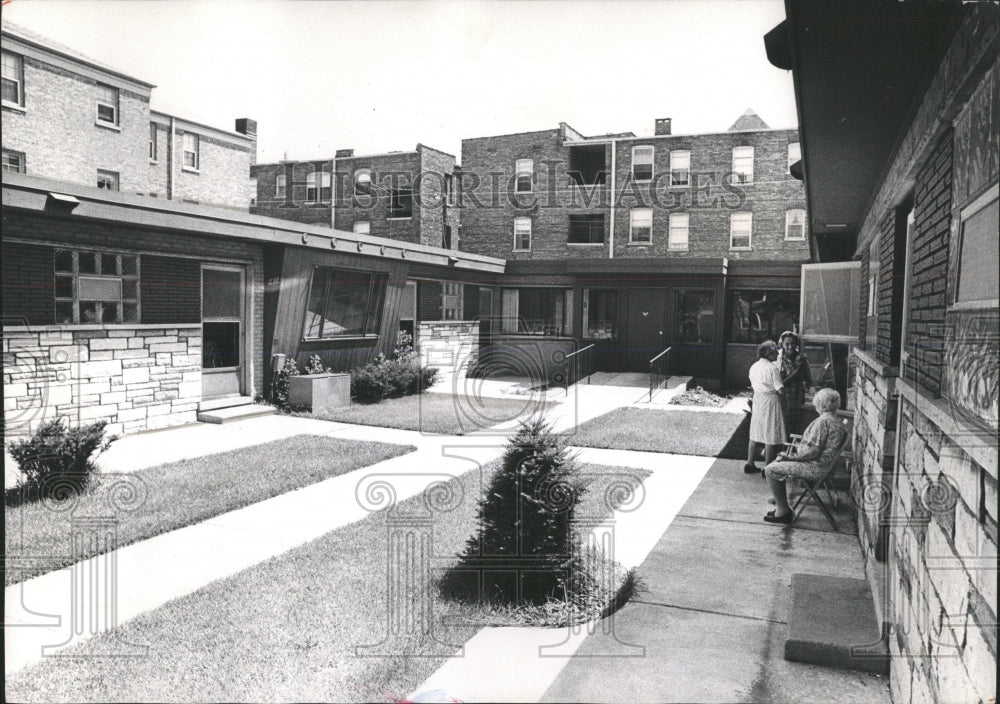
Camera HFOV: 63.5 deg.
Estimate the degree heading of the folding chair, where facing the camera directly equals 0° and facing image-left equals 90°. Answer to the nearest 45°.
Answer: approximately 90°

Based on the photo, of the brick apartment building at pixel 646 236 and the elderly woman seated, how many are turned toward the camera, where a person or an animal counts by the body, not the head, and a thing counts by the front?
1

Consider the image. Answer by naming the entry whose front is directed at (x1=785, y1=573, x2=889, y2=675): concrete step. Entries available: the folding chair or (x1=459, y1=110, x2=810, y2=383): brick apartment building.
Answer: the brick apartment building

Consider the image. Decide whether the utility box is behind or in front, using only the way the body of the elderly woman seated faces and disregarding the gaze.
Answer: in front

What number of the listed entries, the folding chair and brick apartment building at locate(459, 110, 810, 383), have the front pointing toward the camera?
1

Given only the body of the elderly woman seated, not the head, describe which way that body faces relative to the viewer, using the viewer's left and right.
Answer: facing to the left of the viewer

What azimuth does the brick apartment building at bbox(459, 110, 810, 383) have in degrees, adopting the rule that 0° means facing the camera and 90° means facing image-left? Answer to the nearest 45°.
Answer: approximately 0°

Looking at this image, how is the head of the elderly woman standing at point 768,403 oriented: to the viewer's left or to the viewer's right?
to the viewer's right

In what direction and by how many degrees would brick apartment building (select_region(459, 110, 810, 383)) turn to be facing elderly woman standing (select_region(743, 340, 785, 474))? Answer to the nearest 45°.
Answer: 0° — it already faces them

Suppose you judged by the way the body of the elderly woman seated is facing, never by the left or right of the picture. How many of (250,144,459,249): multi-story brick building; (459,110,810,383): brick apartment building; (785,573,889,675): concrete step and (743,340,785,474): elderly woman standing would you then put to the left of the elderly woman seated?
1

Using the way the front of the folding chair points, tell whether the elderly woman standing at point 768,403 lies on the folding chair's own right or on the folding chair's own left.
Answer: on the folding chair's own right

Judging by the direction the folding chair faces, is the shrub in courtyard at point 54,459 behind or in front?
in front

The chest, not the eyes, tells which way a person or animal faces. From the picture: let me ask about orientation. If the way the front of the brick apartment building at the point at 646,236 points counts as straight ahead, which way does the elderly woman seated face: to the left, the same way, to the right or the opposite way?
to the right

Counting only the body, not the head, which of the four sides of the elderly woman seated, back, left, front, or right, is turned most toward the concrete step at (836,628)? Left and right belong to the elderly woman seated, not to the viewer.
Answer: left

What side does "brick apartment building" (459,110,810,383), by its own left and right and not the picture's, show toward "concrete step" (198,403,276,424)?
front
